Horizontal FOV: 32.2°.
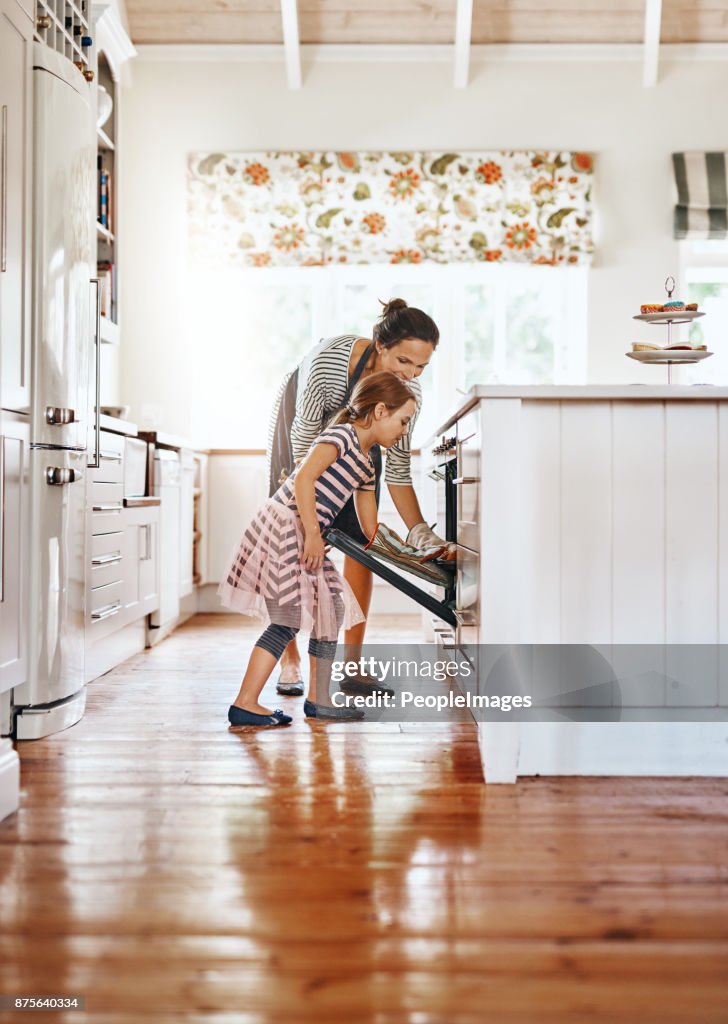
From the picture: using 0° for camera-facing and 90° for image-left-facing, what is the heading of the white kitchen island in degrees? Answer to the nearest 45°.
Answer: approximately 90°

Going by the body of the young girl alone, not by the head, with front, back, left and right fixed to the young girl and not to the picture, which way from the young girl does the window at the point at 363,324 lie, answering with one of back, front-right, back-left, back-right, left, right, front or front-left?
left

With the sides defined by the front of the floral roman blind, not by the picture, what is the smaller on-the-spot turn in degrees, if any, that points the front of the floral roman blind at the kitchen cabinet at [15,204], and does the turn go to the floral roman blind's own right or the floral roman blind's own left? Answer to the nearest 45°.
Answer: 0° — it already faces it

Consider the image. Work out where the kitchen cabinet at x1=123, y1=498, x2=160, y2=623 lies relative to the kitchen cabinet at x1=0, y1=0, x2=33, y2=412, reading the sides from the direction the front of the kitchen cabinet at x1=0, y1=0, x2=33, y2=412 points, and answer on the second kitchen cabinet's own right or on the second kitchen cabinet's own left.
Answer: on the second kitchen cabinet's own left

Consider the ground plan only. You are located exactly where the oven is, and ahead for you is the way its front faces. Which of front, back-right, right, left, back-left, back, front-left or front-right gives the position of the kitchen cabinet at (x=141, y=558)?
front-right

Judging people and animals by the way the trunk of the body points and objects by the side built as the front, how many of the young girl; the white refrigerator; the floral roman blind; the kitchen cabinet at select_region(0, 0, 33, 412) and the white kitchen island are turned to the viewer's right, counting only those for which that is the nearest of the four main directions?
3

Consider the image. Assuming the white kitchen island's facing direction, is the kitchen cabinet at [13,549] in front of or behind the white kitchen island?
in front

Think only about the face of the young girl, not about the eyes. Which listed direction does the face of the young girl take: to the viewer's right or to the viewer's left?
to the viewer's right

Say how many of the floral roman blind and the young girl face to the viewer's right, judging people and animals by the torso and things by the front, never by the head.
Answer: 1

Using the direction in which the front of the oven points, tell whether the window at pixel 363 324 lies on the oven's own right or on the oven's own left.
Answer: on the oven's own right

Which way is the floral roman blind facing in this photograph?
toward the camera

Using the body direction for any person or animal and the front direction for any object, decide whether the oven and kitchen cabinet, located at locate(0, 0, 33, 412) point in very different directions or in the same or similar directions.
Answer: very different directions
